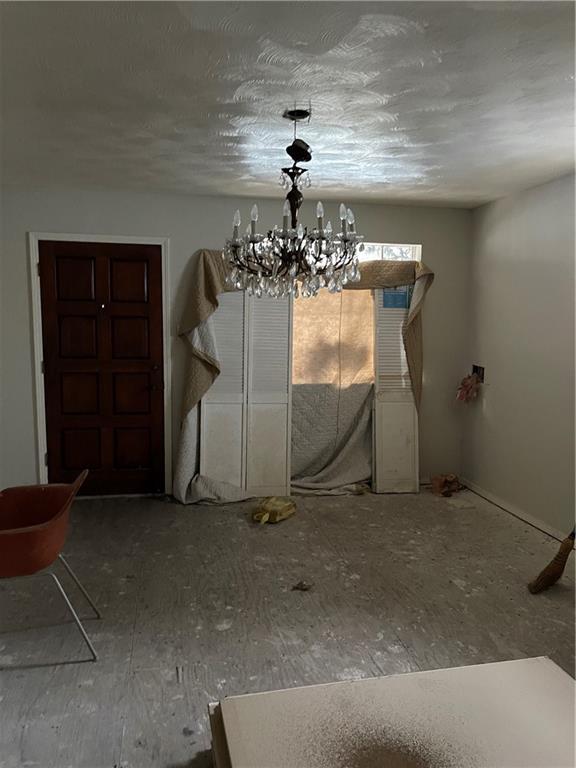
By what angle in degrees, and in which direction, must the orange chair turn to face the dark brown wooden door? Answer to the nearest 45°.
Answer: approximately 90° to its right

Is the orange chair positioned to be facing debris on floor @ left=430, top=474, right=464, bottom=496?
no

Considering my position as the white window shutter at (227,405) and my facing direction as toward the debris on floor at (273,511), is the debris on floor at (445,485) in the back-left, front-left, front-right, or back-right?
front-left

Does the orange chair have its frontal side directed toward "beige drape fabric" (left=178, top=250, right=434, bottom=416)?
no

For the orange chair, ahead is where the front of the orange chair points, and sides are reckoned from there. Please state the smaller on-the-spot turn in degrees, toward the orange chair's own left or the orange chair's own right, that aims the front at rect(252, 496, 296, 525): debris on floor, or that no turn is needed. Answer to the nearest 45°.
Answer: approximately 135° to the orange chair's own right

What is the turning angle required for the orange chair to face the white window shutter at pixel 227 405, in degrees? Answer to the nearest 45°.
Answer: approximately 135° to its right

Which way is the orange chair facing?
to the viewer's left

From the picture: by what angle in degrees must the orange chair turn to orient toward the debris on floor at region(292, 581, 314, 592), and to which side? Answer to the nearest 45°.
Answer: approximately 180°

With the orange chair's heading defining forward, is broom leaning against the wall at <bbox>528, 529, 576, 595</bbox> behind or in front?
behind

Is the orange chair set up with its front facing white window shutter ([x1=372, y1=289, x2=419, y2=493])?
no

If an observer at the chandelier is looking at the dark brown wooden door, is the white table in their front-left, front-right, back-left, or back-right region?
back-left
